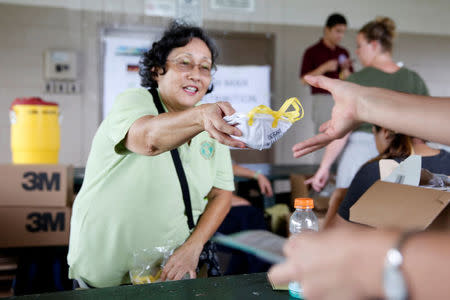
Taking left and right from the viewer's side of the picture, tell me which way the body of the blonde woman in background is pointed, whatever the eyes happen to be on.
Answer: facing away from the viewer and to the left of the viewer

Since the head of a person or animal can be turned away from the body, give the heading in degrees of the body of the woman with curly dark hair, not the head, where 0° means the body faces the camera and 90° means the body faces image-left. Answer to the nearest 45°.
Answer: approximately 315°

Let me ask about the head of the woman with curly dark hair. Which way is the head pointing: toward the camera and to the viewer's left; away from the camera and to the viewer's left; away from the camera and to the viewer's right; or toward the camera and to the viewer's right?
toward the camera and to the viewer's right
